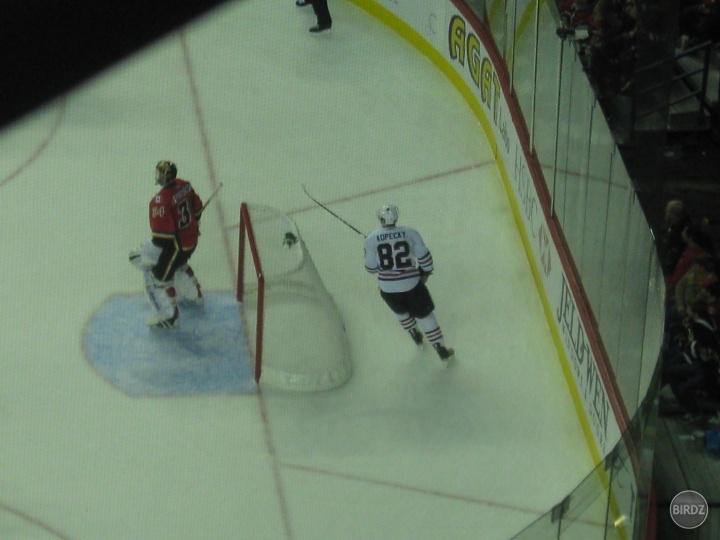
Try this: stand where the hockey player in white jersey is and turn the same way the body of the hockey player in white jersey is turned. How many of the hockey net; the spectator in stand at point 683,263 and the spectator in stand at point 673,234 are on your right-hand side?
2

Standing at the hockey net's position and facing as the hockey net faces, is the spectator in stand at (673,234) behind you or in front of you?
behind

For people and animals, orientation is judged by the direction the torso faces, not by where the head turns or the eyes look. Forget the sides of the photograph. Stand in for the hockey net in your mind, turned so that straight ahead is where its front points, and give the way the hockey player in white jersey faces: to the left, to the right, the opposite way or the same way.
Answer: to the right

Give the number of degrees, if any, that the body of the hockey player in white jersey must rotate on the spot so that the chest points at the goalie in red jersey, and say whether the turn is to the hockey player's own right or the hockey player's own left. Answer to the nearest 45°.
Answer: approximately 90° to the hockey player's own left

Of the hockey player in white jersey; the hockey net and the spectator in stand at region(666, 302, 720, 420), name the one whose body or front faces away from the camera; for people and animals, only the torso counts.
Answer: the hockey player in white jersey

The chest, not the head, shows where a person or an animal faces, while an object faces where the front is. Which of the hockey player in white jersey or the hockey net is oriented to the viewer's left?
the hockey net

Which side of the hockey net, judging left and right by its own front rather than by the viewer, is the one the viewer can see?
left
